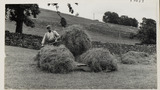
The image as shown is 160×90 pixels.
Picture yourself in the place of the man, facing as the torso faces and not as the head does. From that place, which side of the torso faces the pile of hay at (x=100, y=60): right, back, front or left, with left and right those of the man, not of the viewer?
left

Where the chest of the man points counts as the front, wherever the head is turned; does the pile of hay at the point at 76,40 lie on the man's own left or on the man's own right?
on the man's own left

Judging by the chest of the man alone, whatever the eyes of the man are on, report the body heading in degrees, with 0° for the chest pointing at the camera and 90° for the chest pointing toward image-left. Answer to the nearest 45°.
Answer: approximately 0°

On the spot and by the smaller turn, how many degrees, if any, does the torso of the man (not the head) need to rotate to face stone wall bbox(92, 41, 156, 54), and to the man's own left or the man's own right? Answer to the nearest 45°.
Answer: approximately 90° to the man's own left

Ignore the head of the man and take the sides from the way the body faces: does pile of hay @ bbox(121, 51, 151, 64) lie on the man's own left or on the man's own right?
on the man's own left
